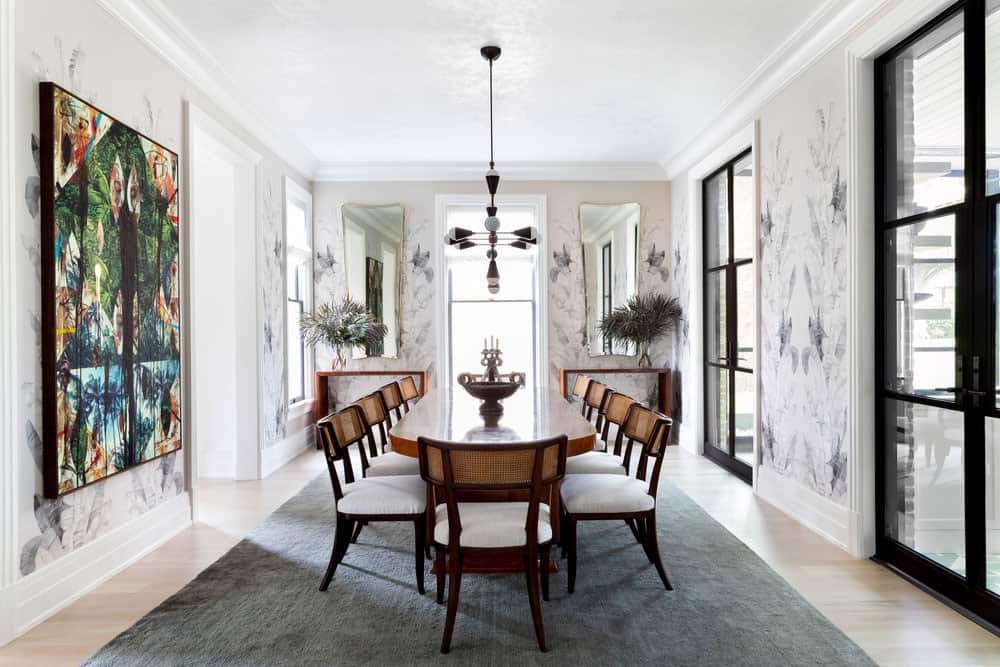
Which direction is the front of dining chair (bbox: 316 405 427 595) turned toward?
to the viewer's right

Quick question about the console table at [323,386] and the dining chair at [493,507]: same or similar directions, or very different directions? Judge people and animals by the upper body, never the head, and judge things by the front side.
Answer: very different directions

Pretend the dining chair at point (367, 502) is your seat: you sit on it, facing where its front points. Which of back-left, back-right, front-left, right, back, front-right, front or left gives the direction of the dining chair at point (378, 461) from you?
left

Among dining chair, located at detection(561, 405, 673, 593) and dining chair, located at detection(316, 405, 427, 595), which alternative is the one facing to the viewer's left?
dining chair, located at detection(561, 405, 673, 593)

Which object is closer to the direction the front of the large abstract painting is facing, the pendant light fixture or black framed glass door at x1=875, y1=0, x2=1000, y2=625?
the black framed glass door

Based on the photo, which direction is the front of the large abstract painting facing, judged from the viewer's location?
facing the viewer and to the right of the viewer

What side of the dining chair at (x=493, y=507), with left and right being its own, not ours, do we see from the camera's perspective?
back

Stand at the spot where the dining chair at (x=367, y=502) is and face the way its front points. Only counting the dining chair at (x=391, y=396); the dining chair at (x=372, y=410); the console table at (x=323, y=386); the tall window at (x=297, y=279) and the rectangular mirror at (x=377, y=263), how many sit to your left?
5

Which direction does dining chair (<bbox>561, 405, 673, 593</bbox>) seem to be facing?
to the viewer's left

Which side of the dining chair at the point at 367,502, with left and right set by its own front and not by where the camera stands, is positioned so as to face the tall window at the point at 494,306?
left

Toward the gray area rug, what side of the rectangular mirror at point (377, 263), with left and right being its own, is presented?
front
